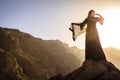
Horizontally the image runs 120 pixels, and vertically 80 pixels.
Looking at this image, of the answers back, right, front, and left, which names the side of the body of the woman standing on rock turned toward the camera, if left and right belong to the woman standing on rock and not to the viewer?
front
